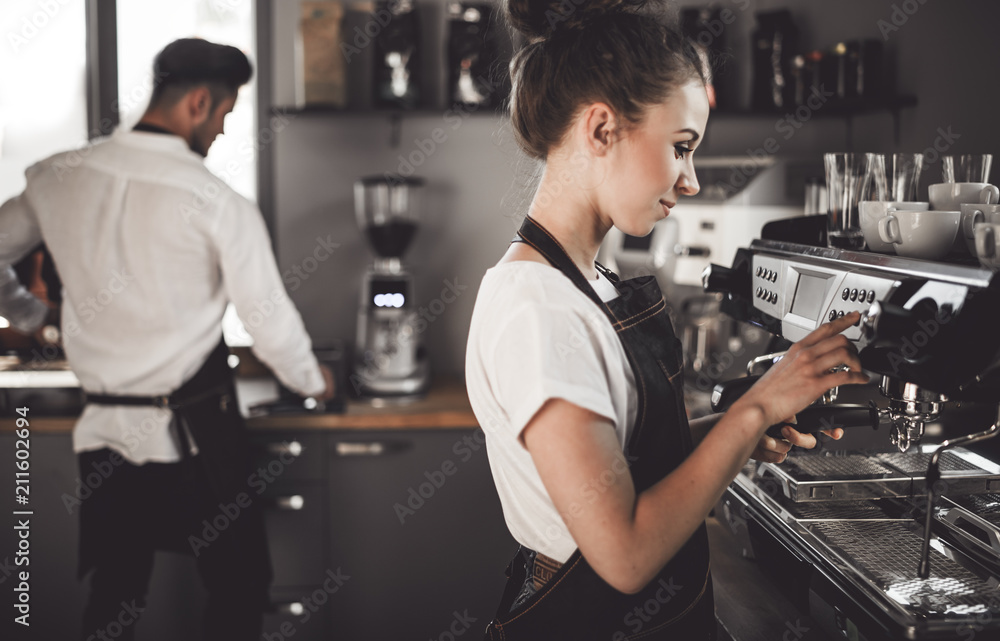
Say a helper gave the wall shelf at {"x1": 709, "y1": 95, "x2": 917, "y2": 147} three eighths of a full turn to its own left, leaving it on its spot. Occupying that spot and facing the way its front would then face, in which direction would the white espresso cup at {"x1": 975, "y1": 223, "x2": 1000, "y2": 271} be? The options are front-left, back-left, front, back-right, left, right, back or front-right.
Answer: back-right

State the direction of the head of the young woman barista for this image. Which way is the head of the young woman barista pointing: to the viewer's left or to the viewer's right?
to the viewer's right

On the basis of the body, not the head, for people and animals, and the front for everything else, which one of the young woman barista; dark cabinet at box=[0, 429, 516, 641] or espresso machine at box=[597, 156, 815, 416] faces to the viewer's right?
the young woman barista

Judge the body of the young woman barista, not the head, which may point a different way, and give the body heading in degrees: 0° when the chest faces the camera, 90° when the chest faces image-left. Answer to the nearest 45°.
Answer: approximately 270°

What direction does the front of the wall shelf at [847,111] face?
toward the camera

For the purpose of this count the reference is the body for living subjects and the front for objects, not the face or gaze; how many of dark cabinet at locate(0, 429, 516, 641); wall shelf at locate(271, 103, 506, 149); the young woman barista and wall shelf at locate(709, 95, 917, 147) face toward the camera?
3

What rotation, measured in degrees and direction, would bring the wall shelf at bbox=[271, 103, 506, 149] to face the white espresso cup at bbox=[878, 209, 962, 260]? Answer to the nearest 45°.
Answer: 0° — it already faces it

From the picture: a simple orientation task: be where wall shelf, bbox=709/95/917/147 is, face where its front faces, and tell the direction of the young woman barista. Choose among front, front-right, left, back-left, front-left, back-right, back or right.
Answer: front

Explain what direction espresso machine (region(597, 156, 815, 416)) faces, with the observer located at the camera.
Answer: facing the viewer and to the left of the viewer

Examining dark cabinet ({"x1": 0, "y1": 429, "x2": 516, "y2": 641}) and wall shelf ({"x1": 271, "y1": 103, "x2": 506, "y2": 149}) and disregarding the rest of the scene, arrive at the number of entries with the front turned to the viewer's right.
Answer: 0

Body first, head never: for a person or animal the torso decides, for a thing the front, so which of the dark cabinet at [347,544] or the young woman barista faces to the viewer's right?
the young woman barista

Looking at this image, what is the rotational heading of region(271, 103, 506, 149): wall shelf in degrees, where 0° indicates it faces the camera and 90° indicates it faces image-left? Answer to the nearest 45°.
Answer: approximately 0°

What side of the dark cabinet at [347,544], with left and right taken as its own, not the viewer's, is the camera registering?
front

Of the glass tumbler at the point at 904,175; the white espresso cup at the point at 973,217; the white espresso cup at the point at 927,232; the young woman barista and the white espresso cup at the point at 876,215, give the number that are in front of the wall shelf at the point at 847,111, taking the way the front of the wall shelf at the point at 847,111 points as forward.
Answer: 5
